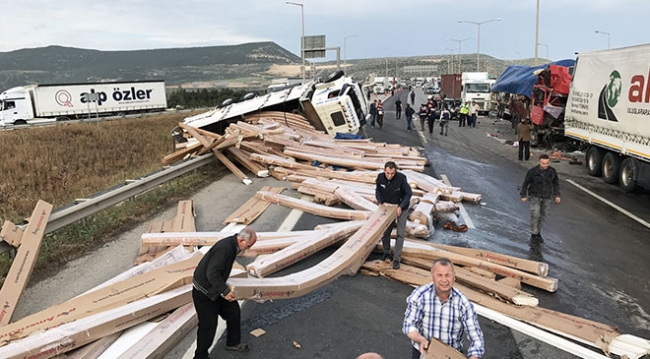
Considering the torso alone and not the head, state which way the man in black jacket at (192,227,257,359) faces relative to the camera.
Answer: to the viewer's right

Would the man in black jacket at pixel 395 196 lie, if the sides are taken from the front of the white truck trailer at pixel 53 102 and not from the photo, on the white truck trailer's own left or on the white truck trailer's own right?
on the white truck trailer's own left

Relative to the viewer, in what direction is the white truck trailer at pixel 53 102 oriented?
to the viewer's left

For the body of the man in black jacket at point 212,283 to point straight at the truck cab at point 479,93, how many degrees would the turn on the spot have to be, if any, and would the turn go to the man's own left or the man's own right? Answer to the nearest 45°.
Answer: approximately 45° to the man's own left

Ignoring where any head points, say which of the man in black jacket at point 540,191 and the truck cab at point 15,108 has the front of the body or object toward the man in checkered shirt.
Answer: the man in black jacket

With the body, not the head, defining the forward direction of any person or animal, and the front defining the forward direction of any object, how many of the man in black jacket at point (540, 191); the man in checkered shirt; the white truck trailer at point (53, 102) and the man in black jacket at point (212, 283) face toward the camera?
2

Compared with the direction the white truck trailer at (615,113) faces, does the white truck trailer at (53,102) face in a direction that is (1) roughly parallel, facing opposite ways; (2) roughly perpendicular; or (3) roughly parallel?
roughly perpendicular

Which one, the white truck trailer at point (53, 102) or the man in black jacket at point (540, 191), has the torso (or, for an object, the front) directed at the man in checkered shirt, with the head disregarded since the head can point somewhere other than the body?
the man in black jacket

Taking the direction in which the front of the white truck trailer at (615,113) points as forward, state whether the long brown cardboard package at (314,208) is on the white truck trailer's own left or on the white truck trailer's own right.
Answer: on the white truck trailer's own right

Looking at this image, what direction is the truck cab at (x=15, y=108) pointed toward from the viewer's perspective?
to the viewer's left

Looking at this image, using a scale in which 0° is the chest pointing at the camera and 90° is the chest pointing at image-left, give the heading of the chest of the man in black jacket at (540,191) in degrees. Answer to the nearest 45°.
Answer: approximately 0°
